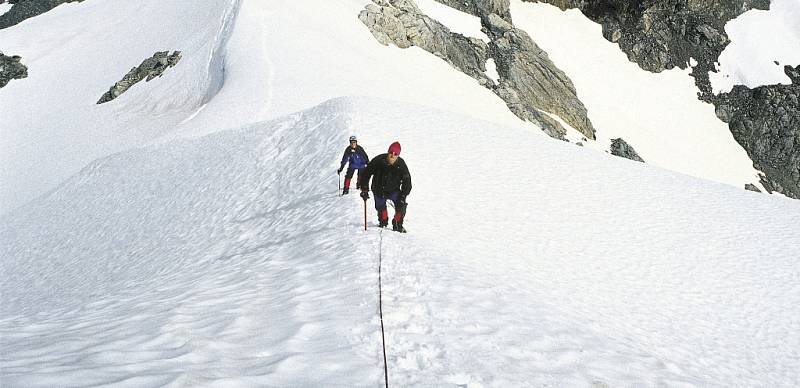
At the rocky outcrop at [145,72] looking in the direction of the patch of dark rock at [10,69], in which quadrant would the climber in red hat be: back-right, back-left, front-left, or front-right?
back-left

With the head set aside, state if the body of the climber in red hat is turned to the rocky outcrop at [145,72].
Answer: no

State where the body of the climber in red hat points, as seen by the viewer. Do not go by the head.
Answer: toward the camera

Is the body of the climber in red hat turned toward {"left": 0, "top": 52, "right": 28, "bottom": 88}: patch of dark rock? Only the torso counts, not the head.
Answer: no

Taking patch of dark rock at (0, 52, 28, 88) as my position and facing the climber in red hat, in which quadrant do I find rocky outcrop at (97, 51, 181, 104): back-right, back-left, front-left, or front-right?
front-left

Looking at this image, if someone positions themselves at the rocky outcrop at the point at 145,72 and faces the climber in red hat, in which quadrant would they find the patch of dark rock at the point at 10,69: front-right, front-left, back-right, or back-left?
back-right
